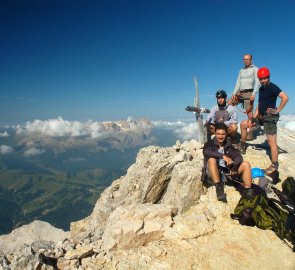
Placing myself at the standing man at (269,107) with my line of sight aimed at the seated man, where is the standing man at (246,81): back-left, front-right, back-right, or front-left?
back-right

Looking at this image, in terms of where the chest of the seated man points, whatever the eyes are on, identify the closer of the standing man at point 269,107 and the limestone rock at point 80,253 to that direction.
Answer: the limestone rock

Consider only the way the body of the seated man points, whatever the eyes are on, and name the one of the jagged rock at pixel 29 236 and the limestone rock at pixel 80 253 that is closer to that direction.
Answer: the limestone rock

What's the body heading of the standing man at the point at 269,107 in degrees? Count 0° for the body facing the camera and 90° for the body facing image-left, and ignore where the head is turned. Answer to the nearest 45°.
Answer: approximately 45°

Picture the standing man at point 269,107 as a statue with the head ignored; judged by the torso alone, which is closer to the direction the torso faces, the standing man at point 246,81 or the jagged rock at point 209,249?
the jagged rock

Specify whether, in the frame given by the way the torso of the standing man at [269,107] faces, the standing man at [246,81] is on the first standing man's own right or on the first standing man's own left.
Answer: on the first standing man's own right

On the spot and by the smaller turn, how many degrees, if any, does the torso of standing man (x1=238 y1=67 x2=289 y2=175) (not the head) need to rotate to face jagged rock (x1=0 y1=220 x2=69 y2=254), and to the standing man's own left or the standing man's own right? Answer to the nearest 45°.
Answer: approximately 45° to the standing man's own right

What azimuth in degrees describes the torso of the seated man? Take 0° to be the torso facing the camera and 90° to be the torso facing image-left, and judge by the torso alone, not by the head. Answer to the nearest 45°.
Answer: approximately 0°

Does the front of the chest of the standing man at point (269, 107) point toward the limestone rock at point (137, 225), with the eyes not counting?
yes

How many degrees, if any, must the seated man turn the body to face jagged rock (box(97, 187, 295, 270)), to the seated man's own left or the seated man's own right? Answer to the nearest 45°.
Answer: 0° — they already face it
